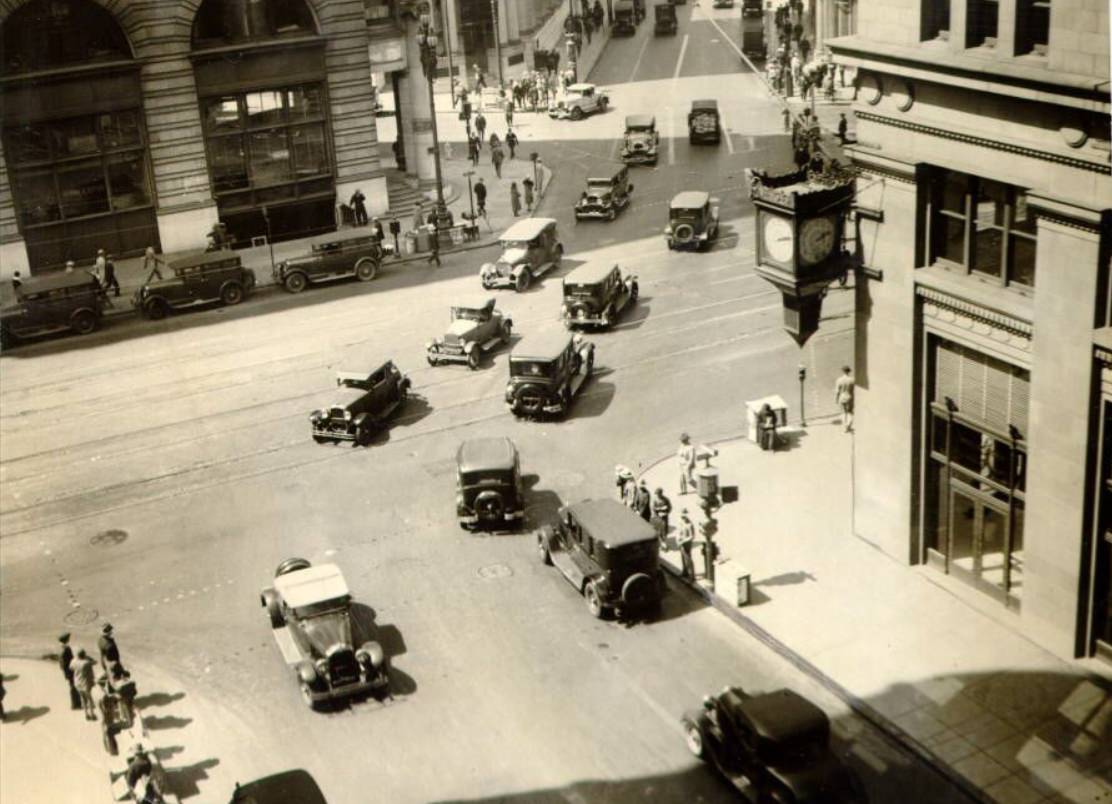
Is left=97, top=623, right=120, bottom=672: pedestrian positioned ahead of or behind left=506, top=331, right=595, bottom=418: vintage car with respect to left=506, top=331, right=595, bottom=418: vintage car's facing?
behind

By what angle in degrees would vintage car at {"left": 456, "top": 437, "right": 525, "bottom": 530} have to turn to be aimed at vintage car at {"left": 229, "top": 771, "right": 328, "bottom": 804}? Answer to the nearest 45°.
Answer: approximately 180°

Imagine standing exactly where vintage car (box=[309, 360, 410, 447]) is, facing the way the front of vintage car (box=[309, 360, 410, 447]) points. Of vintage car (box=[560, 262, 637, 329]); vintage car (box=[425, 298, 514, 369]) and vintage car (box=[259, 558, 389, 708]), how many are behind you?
2

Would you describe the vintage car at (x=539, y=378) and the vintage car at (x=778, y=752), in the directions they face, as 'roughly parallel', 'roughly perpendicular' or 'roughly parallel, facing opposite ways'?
roughly perpendicular

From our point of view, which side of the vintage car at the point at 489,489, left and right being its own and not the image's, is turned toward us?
back

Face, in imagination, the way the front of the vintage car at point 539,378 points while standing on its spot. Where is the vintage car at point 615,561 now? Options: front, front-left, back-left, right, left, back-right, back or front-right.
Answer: back-right

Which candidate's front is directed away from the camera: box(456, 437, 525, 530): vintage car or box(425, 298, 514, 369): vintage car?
box(456, 437, 525, 530): vintage car

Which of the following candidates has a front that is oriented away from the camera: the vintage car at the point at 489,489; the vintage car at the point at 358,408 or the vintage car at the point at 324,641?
the vintage car at the point at 489,489

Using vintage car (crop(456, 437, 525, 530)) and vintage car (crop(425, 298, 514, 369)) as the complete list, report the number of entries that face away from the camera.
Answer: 1

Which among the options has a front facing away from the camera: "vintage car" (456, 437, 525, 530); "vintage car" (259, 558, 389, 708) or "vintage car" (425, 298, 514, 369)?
"vintage car" (456, 437, 525, 530)

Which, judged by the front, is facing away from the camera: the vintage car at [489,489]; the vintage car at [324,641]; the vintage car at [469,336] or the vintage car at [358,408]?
the vintage car at [489,489]

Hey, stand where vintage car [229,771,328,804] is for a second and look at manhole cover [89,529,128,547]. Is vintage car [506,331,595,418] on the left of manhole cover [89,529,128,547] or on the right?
right

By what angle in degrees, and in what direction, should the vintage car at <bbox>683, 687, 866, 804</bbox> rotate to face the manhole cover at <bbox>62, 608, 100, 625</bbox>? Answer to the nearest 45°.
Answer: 0° — it already faces it

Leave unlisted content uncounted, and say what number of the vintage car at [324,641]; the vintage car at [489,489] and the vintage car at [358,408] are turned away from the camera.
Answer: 1

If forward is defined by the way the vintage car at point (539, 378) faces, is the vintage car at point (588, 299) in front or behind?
in front

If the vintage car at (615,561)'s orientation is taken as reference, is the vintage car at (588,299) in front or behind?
in front

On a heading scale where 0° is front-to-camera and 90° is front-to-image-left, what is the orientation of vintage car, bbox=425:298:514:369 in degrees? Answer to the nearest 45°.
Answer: approximately 45°

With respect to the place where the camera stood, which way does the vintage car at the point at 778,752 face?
facing away from the viewer and to the left of the viewer

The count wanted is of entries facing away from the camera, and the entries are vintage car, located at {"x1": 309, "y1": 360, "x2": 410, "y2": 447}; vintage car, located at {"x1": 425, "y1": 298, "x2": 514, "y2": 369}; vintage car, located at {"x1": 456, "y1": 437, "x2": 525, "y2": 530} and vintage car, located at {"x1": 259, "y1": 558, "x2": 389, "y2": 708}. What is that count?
1

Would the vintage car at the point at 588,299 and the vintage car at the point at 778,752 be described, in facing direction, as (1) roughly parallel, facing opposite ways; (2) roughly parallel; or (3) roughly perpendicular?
roughly perpendicular

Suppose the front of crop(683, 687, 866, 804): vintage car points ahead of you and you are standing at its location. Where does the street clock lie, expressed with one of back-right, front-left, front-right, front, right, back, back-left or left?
front-right
